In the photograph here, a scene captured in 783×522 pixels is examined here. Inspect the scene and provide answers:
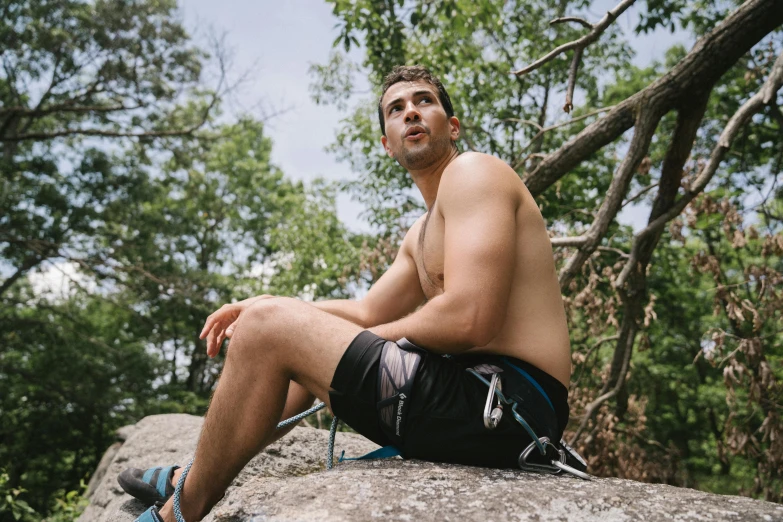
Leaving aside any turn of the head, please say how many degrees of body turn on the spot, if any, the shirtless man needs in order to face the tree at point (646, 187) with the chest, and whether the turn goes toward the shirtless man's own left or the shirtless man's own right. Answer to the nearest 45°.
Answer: approximately 135° to the shirtless man's own right

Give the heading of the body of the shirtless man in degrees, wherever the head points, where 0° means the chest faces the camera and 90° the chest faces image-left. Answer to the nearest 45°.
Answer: approximately 90°

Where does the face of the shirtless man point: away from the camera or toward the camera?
toward the camera
